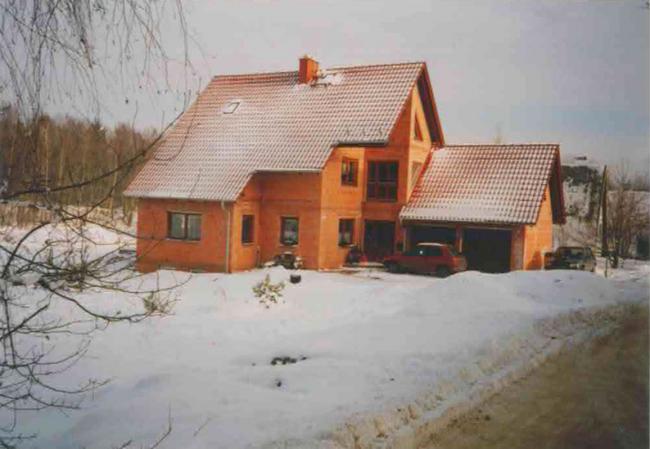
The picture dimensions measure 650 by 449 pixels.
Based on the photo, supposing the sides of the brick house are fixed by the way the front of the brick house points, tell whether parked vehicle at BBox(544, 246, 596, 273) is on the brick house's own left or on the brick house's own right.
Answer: on the brick house's own left

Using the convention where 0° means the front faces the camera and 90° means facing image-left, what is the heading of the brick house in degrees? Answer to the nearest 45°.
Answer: approximately 0°

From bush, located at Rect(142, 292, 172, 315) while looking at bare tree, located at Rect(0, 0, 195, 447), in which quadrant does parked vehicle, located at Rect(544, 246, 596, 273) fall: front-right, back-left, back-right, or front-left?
back-left

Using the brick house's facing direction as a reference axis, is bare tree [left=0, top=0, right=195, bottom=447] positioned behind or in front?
in front

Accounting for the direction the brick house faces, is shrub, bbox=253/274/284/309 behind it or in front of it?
in front

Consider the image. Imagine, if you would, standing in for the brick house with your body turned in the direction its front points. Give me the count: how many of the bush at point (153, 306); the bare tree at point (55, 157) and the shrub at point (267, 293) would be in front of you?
3

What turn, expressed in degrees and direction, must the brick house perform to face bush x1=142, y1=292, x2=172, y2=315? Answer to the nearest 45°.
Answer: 0° — it already faces it
